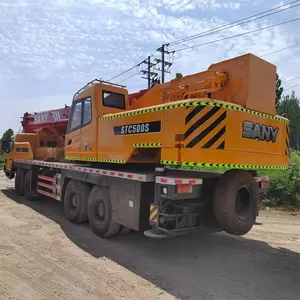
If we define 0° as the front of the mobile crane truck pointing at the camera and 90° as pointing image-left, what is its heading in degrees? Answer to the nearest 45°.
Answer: approximately 135°
